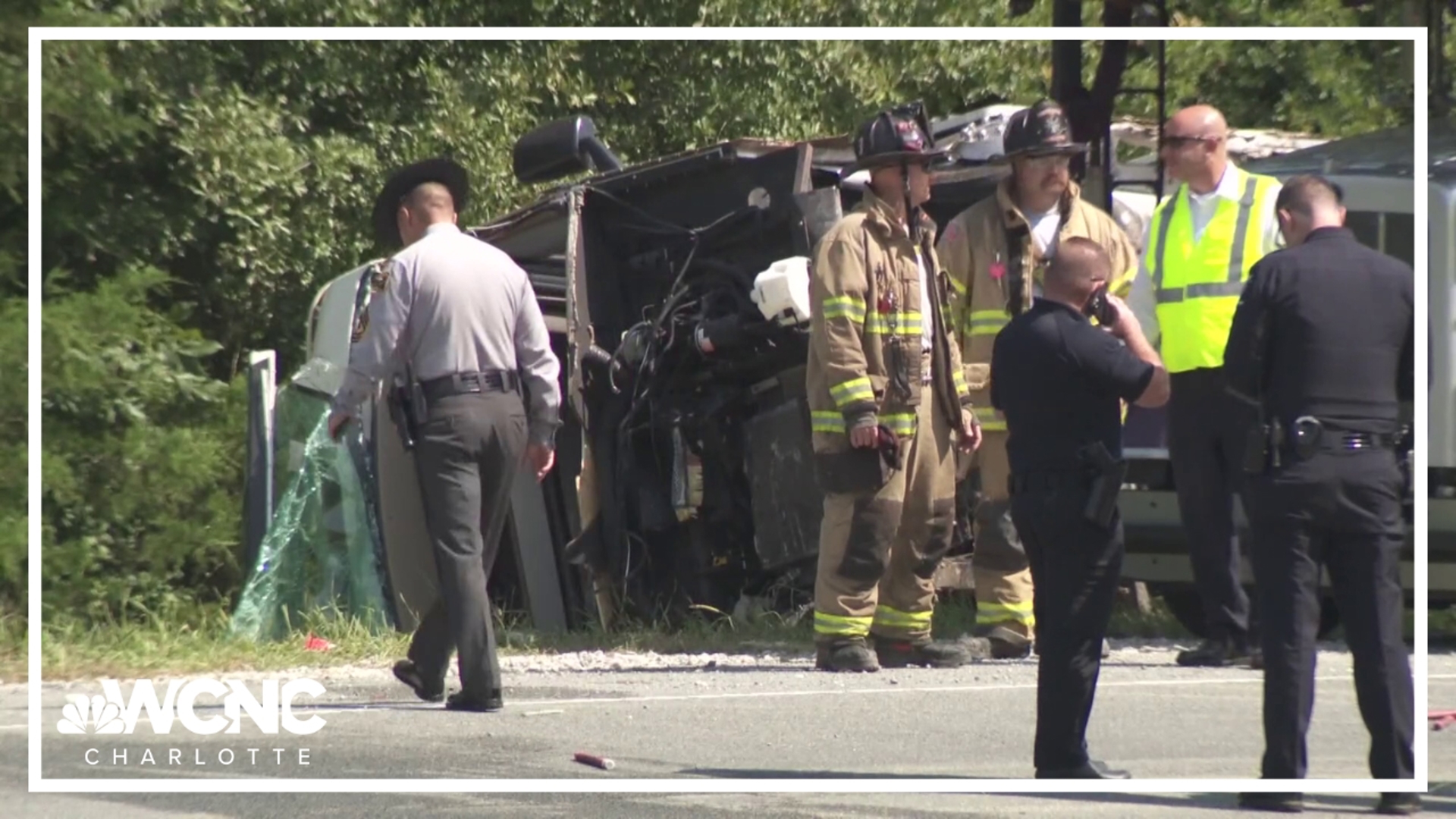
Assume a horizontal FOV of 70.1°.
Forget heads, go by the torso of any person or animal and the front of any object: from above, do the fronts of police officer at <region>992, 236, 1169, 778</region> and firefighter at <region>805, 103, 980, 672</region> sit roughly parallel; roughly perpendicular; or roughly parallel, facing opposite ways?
roughly perpendicular

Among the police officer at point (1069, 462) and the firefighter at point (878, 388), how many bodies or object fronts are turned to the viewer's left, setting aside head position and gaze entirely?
0

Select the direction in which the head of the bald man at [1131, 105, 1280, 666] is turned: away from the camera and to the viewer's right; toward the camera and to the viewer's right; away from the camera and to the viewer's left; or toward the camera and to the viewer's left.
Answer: toward the camera and to the viewer's left

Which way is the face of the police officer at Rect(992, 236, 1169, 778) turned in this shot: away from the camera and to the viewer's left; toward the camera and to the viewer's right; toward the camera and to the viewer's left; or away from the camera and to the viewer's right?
away from the camera and to the viewer's right

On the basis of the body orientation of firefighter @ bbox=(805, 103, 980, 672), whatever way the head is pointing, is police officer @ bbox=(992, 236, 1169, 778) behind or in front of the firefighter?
in front

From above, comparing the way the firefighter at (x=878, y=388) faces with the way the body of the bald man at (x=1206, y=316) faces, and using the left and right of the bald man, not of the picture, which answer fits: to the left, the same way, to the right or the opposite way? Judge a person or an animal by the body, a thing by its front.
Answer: to the left

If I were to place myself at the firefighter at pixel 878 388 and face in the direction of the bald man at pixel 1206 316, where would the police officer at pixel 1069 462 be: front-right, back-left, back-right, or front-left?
front-right

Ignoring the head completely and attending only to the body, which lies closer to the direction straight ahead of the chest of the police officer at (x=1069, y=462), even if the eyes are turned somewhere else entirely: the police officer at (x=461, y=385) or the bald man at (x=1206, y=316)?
the bald man

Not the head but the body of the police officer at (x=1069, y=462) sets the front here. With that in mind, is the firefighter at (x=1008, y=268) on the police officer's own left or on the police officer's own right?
on the police officer's own left

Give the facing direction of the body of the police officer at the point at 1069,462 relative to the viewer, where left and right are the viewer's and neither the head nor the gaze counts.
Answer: facing away from the viewer and to the right of the viewer

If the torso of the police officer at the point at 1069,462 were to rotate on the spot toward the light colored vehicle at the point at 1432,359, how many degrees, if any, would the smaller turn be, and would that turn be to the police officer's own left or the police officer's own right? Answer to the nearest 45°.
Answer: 0° — they already face it

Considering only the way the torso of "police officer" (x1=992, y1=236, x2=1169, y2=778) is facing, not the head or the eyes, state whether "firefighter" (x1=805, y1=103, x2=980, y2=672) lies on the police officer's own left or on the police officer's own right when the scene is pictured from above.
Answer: on the police officer's own left

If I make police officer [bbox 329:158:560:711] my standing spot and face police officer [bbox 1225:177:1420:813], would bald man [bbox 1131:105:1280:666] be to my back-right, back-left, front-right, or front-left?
front-left

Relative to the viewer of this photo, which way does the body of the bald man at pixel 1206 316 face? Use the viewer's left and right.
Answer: facing the viewer and to the left of the viewer

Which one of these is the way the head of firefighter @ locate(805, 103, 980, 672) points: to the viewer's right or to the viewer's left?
to the viewer's right

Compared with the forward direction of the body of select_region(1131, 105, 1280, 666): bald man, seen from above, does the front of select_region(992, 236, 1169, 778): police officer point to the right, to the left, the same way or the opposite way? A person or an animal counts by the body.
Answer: the opposite way
